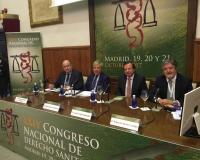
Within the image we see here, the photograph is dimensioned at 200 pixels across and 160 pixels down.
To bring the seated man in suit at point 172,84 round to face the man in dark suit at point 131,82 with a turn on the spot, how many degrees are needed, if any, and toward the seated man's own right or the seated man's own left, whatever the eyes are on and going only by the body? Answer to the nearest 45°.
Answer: approximately 135° to the seated man's own right

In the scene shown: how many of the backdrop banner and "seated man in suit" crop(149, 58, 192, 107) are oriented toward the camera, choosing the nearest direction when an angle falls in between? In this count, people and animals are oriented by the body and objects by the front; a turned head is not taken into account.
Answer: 2

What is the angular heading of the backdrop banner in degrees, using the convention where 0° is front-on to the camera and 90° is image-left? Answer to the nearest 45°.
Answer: approximately 0°

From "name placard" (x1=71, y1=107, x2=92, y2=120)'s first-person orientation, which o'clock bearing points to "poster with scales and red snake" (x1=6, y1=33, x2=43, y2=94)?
The poster with scales and red snake is roughly at 4 o'clock from the name placard.

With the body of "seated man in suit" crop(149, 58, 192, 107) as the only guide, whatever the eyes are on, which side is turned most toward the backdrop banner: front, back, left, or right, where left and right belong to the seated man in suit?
back

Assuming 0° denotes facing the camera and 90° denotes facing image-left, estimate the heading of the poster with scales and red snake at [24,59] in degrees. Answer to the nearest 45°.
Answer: approximately 0°

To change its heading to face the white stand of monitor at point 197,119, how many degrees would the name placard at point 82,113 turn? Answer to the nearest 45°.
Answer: approximately 90° to its left

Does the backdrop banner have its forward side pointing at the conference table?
yes

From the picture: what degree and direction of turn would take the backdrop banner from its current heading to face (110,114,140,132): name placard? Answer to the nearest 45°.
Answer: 0° — it already faces it
